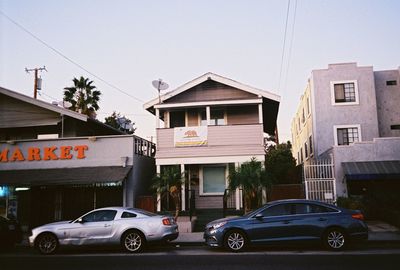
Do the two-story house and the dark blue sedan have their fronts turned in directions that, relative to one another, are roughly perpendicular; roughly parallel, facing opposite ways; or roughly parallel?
roughly perpendicular

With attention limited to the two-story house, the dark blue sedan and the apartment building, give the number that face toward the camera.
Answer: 2

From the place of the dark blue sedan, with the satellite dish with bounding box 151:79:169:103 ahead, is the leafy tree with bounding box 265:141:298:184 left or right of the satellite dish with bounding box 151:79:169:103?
right

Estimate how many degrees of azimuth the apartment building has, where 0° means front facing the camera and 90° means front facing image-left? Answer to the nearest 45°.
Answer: approximately 0°

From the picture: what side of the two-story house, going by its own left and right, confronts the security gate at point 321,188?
left

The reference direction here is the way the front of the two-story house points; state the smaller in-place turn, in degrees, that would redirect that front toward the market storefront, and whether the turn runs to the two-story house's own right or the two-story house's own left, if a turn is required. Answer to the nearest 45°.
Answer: approximately 90° to the two-story house's own right

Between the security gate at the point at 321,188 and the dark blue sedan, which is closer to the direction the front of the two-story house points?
the dark blue sedan

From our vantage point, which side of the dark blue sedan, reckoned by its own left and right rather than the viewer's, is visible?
left
